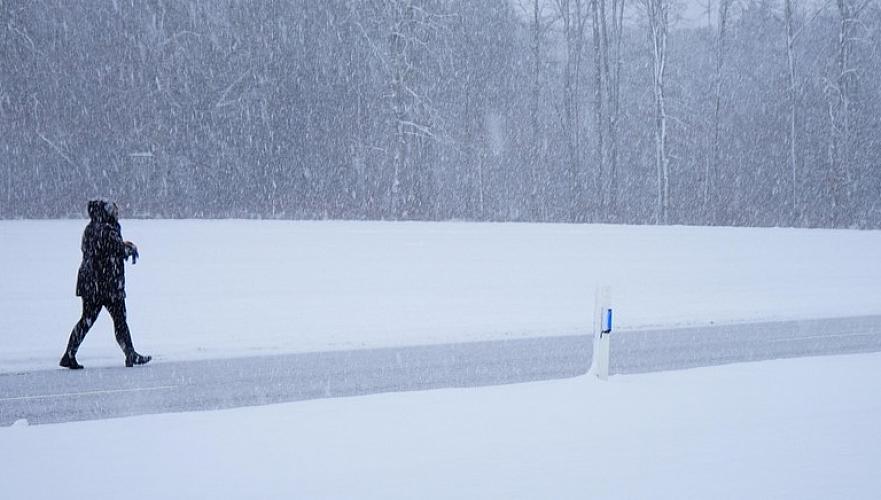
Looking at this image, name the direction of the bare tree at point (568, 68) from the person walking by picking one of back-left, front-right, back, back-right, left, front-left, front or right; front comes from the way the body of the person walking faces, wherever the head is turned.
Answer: front-left

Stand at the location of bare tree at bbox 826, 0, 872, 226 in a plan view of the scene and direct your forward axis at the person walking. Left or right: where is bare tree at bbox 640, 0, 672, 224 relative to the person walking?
right

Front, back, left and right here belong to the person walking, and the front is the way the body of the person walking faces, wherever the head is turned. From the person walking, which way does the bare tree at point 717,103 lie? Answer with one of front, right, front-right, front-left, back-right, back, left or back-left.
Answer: front-left

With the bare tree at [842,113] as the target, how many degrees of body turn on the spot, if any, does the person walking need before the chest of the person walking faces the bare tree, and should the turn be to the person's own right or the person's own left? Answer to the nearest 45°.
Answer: approximately 45° to the person's own left

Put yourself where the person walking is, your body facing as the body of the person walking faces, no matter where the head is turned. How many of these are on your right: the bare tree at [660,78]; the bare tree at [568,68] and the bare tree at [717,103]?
0

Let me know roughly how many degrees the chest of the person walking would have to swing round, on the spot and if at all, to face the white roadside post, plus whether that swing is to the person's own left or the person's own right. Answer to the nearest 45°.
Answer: approximately 45° to the person's own right

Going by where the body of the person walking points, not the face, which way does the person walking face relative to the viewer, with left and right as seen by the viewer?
facing to the right of the viewer

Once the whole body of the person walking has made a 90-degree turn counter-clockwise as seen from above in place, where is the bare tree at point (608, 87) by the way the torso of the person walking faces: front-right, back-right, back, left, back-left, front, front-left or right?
front-right
